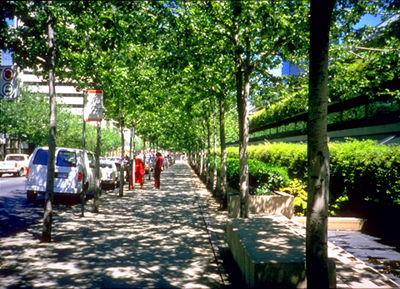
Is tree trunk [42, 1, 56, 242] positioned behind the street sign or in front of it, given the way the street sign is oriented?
in front

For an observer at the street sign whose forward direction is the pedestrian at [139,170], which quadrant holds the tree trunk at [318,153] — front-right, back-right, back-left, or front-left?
back-right

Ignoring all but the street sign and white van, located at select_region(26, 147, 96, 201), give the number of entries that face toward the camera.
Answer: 1

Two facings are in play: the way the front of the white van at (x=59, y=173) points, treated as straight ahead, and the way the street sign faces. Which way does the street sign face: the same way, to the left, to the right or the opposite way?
the opposite way

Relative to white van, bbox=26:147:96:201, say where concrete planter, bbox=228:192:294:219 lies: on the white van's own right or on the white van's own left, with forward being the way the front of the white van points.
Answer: on the white van's own right

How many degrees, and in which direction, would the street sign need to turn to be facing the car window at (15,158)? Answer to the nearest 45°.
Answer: approximately 180°

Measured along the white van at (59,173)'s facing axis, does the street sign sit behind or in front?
behind
